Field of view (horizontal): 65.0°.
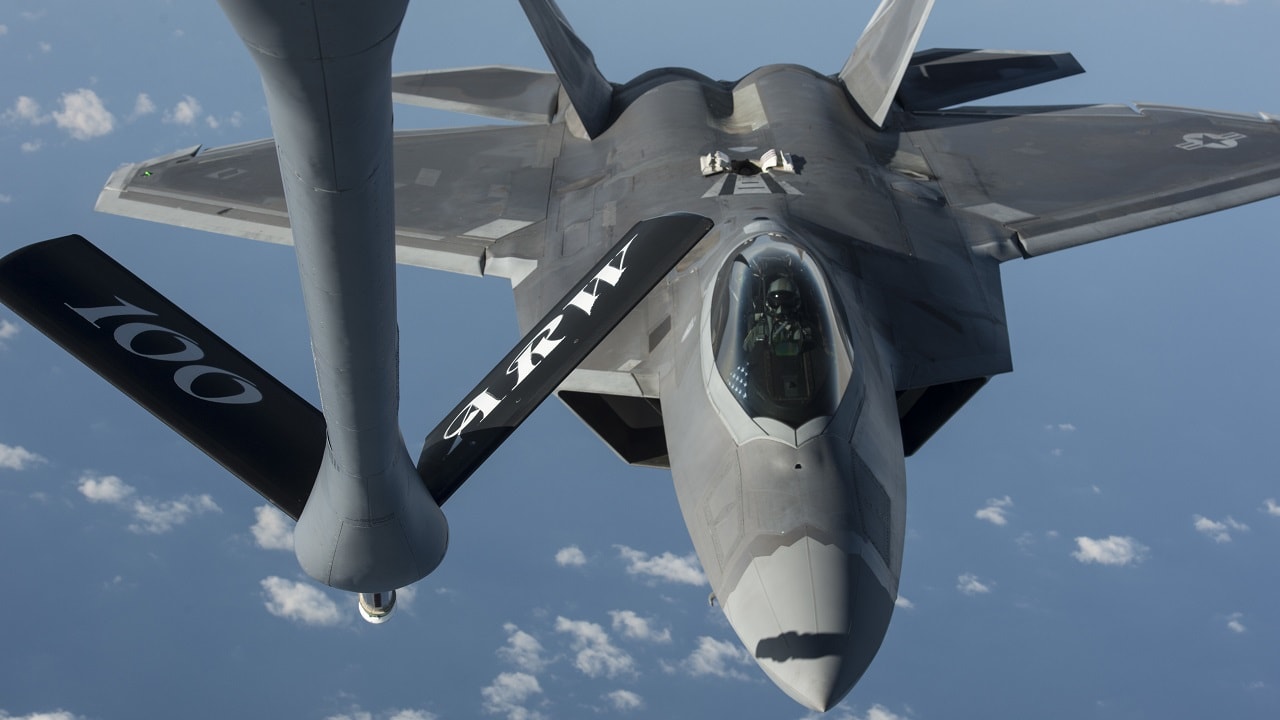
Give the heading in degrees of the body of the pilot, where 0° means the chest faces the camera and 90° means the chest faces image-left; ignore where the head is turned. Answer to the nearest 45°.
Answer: approximately 0°
